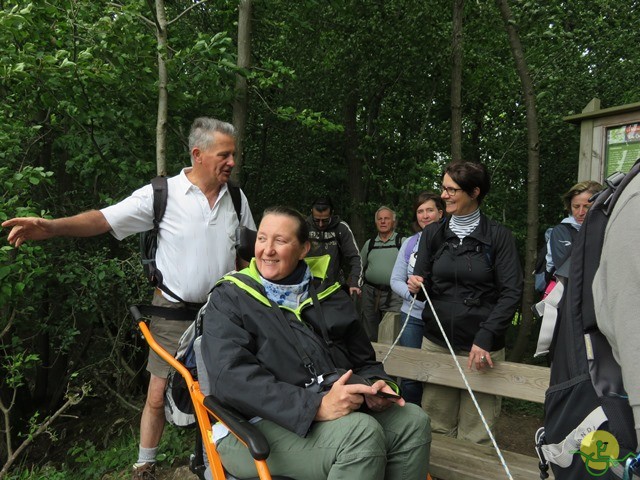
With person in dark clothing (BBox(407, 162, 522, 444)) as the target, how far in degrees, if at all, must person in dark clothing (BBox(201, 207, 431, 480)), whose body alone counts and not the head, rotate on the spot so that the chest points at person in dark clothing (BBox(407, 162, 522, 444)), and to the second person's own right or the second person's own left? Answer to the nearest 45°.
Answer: approximately 90° to the second person's own left

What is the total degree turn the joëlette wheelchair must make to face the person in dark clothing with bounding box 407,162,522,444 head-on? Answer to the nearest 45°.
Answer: approximately 90° to its left

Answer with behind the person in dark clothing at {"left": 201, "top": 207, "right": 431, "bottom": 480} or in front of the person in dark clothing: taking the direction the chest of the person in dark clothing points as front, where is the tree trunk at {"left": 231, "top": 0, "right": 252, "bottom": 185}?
behind

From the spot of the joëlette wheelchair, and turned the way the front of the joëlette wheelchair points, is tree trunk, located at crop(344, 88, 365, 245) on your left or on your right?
on your left

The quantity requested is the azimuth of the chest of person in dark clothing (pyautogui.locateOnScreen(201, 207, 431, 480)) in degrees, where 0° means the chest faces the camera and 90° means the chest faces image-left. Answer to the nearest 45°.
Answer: approximately 315°

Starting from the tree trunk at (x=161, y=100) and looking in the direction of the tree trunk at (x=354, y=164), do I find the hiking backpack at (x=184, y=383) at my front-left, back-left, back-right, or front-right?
back-right

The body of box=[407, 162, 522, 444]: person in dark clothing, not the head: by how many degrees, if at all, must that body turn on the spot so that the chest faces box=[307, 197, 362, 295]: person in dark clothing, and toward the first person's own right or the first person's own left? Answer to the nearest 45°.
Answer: approximately 90° to the first person's own right

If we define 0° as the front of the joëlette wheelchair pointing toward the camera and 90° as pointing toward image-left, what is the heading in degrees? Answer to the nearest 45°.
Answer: approximately 315°
